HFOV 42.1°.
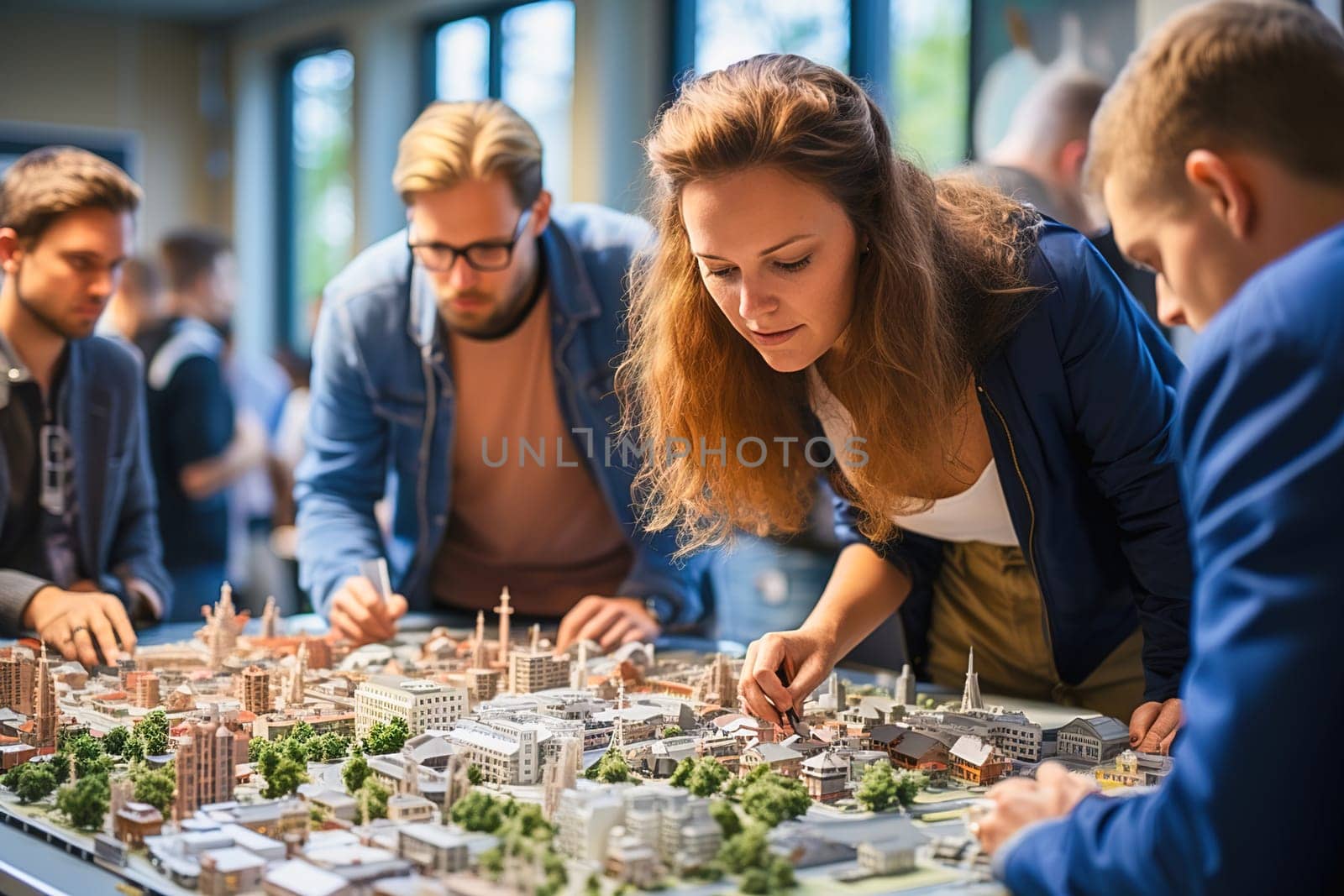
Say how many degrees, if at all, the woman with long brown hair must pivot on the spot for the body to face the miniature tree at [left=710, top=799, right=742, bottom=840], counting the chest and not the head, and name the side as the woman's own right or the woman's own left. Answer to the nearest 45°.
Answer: approximately 45° to the woman's own left

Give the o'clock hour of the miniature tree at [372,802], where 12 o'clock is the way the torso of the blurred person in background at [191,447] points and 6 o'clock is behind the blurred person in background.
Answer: The miniature tree is roughly at 3 o'clock from the blurred person in background.

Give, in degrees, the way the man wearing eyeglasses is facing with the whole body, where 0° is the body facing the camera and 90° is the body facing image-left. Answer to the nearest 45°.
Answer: approximately 0°

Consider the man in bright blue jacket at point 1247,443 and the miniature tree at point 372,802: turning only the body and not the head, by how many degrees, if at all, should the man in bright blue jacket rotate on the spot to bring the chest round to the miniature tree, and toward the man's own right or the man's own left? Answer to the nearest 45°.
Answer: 0° — they already face it

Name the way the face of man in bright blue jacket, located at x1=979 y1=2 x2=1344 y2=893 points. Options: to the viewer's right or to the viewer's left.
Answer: to the viewer's left

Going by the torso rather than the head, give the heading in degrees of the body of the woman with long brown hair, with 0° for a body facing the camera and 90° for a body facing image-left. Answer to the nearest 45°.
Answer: approximately 45°

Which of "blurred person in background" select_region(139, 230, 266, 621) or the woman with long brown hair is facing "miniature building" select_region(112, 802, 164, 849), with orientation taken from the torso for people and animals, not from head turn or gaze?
the woman with long brown hair

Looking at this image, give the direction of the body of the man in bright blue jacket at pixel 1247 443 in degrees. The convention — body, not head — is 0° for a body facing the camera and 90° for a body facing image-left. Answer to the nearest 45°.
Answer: approximately 90°

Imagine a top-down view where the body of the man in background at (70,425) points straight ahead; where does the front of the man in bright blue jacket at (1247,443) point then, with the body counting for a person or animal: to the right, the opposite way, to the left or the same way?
the opposite way

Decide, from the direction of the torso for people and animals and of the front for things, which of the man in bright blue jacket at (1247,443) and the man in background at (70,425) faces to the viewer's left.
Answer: the man in bright blue jacket

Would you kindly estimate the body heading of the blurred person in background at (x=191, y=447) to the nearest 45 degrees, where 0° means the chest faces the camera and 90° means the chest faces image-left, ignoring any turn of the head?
approximately 270°

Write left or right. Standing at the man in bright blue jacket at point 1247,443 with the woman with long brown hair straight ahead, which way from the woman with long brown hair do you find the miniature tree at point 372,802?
left
